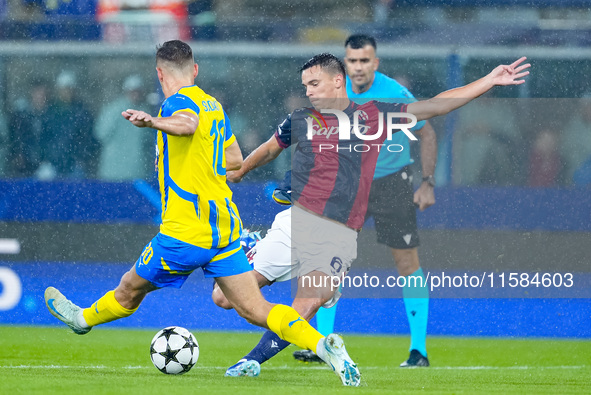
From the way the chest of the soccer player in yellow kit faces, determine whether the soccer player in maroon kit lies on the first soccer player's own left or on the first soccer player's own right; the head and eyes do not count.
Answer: on the first soccer player's own right

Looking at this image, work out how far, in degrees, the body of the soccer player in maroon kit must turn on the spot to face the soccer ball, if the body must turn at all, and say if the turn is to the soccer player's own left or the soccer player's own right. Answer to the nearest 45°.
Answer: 0° — they already face it

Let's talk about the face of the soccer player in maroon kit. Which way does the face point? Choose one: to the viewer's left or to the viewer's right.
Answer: to the viewer's left

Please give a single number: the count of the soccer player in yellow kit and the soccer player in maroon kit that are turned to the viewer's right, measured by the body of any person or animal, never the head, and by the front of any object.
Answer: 0

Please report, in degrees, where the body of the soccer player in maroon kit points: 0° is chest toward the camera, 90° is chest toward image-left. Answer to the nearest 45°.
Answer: approximately 45°
